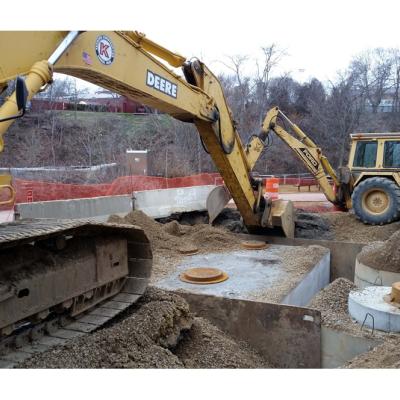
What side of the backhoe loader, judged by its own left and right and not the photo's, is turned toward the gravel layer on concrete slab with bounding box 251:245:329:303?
right

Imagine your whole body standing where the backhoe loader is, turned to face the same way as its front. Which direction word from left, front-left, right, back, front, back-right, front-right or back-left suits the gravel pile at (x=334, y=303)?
right

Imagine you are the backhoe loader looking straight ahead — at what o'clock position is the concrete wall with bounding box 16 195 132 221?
The concrete wall is roughly at 5 o'clock from the backhoe loader.

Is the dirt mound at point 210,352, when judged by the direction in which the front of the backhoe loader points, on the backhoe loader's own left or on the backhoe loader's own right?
on the backhoe loader's own right

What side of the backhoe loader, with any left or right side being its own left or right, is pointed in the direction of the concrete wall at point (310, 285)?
right

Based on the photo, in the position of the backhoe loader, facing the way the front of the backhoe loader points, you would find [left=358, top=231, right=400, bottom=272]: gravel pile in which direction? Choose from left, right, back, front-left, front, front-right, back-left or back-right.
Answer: right

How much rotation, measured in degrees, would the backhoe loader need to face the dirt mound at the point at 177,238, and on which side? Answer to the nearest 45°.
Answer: approximately 135° to its right

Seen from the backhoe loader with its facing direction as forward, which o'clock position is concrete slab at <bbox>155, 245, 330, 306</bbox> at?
The concrete slab is roughly at 4 o'clock from the backhoe loader.

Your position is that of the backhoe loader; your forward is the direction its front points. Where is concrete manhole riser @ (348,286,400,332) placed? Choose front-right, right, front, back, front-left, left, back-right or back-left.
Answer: right

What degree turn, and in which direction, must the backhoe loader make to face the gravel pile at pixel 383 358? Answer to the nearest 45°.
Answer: approximately 90° to its right

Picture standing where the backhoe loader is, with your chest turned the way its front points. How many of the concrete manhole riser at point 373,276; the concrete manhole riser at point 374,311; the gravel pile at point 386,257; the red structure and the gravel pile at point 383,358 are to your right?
4

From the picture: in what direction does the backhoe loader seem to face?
to the viewer's right

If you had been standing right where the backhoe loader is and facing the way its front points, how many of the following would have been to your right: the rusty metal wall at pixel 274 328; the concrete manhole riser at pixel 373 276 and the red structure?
2
